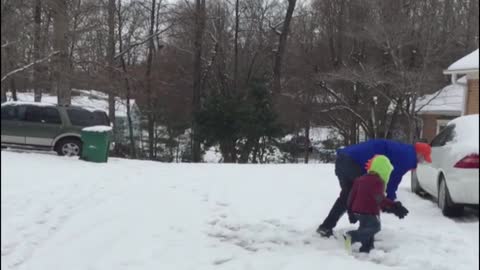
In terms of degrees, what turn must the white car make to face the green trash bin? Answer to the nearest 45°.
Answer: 0° — it already faces it

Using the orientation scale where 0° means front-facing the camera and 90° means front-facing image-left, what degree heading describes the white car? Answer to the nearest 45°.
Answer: approximately 135°

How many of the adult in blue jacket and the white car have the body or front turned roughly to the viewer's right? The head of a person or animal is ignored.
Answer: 1

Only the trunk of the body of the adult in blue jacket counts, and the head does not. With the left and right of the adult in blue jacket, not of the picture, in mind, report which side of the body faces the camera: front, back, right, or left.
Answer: right

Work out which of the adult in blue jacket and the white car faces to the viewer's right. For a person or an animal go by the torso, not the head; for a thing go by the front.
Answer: the adult in blue jacket

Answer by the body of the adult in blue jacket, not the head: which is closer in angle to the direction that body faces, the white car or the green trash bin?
the white car
